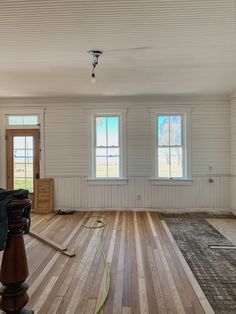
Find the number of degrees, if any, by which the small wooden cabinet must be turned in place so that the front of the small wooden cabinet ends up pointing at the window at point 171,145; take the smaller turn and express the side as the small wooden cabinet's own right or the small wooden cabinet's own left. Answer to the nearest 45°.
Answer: approximately 90° to the small wooden cabinet's own left

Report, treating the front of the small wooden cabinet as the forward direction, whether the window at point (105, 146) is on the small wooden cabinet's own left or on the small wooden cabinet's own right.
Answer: on the small wooden cabinet's own left

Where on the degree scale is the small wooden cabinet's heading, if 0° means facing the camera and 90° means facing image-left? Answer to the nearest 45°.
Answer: approximately 0°

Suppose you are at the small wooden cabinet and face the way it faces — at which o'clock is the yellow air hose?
The yellow air hose is roughly at 11 o'clock from the small wooden cabinet.
